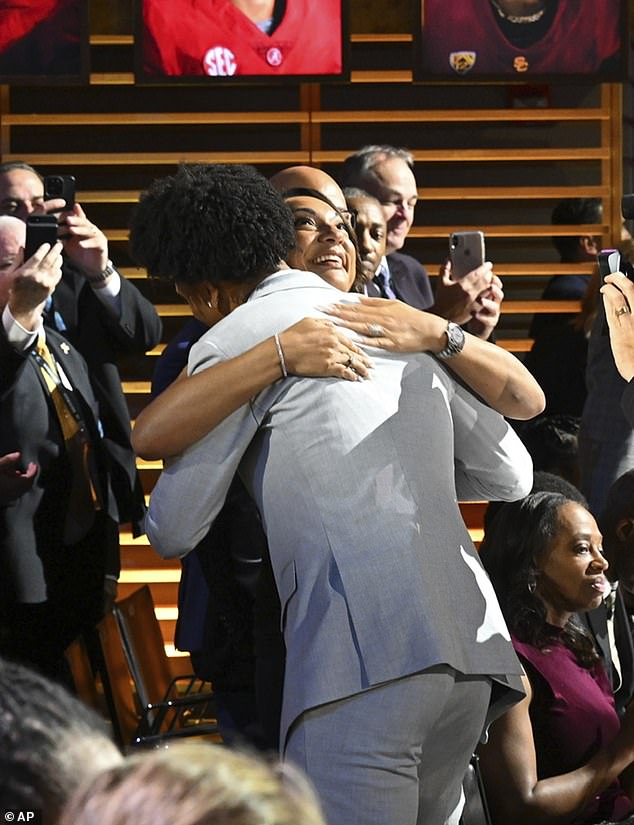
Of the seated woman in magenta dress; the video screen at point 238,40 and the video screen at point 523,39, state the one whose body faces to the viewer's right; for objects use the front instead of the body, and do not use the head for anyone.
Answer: the seated woman in magenta dress

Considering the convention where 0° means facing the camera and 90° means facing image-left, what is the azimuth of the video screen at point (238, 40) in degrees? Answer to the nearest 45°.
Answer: approximately 0°

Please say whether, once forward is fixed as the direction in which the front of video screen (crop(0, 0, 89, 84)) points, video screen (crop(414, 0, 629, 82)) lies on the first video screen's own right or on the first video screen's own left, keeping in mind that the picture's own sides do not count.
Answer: on the first video screen's own left

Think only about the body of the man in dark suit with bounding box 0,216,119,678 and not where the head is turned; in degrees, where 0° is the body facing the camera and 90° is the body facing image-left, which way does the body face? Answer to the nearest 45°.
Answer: approximately 315°

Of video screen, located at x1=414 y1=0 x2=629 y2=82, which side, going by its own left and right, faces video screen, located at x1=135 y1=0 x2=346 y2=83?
right

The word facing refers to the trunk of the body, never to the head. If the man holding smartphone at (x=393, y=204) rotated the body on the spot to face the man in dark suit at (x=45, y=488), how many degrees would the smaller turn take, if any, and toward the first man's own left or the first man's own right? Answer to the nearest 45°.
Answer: approximately 90° to the first man's own right

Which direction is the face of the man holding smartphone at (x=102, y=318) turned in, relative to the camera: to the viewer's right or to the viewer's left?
to the viewer's right

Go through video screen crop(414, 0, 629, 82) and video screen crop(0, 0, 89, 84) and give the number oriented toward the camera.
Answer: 2

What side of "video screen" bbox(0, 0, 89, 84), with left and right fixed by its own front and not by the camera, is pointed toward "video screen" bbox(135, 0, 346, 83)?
left

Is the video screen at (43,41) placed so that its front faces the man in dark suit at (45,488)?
yes

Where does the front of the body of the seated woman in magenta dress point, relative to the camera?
to the viewer's right

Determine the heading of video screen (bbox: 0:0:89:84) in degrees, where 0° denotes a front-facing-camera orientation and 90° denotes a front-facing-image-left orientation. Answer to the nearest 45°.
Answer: approximately 0°
